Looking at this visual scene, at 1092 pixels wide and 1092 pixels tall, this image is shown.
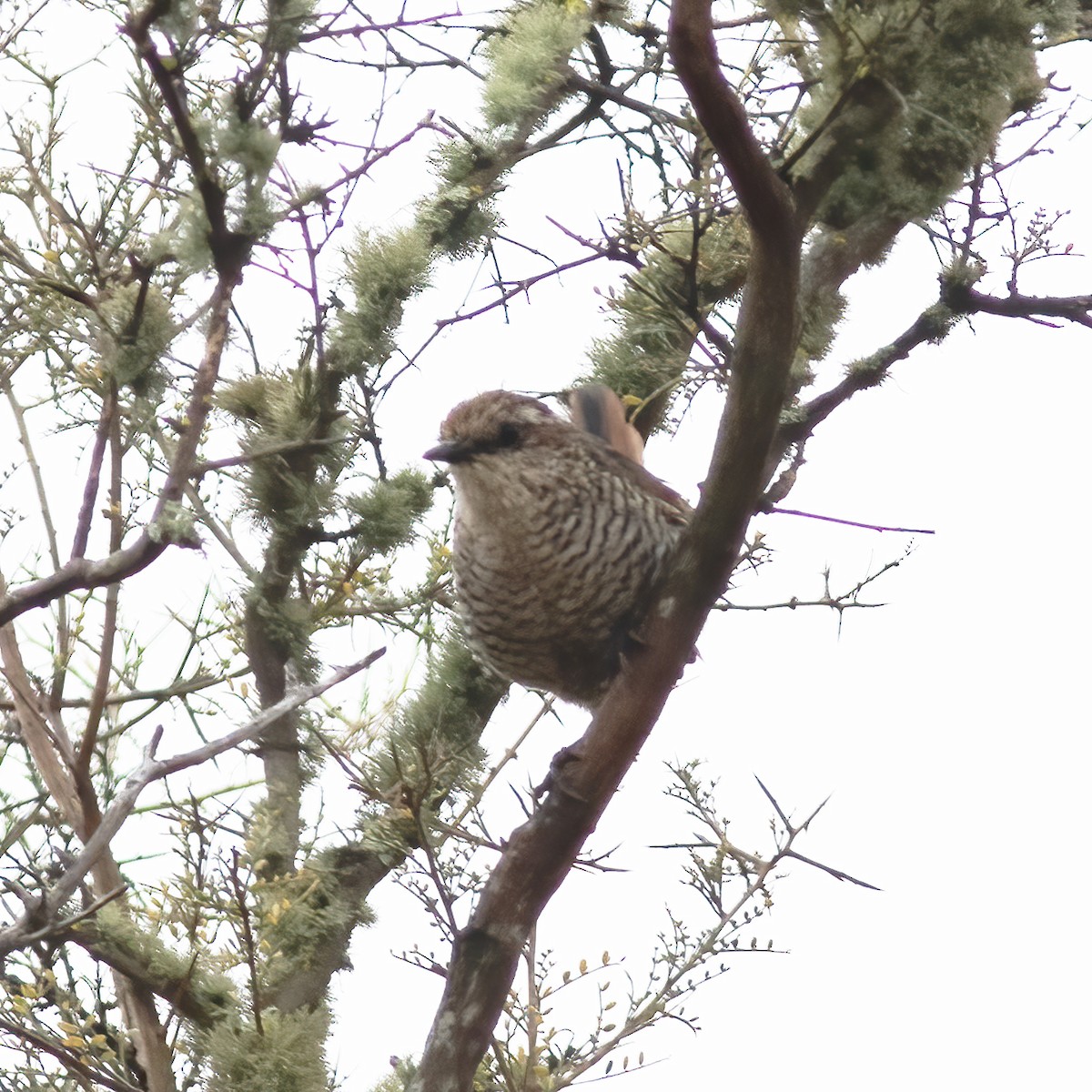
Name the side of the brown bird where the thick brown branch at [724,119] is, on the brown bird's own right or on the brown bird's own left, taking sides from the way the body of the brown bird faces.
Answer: on the brown bird's own left

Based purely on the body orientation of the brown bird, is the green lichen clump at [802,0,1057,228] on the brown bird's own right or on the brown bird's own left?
on the brown bird's own left

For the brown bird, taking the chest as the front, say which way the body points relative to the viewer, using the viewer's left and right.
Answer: facing the viewer and to the left of the viewer
